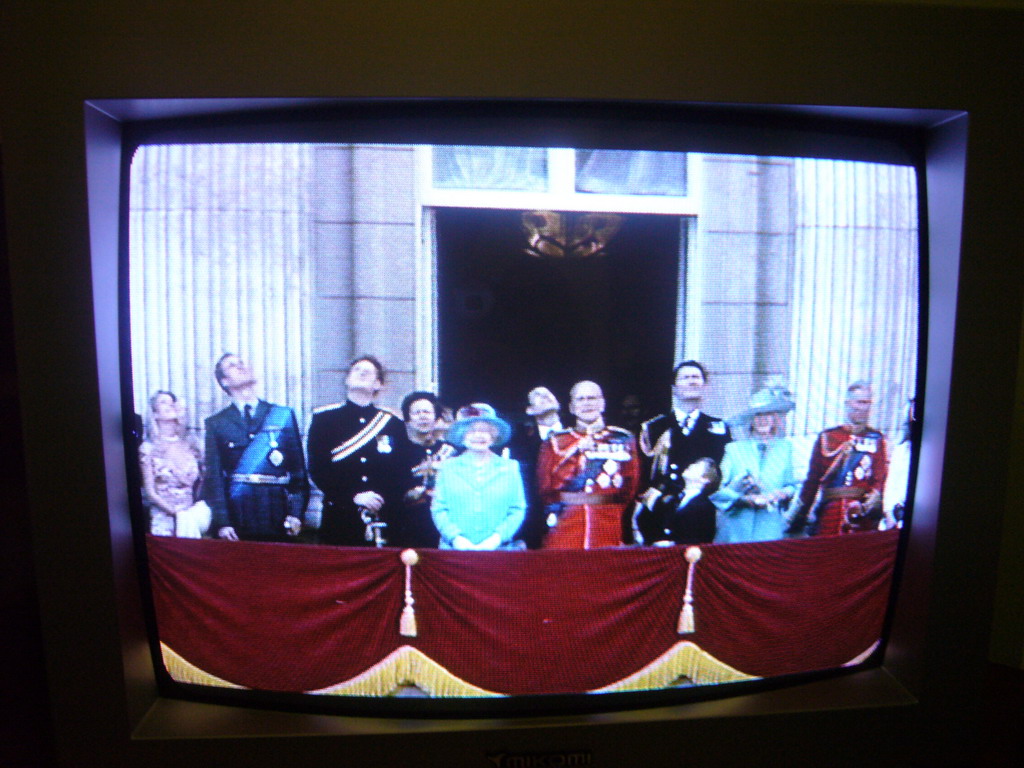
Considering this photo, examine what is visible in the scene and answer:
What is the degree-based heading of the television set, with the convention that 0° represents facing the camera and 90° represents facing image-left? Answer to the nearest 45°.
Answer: approximately 0°
